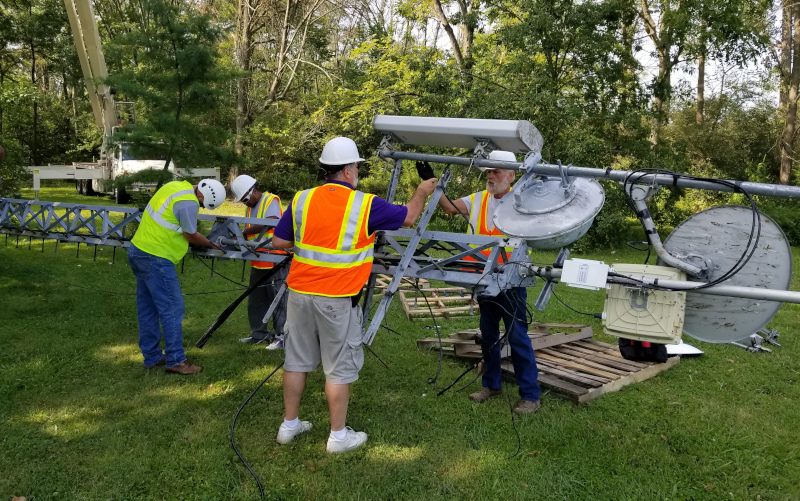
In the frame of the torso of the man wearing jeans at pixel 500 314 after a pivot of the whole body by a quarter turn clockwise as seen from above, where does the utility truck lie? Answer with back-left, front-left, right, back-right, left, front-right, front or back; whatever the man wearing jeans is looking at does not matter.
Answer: front

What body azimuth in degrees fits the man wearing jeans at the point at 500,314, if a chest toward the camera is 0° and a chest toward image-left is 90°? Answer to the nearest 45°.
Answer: approximately 45°

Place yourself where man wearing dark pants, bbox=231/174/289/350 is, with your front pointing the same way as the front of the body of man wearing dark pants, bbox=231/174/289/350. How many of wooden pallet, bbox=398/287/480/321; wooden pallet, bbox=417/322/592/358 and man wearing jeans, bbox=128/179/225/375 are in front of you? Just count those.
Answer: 1

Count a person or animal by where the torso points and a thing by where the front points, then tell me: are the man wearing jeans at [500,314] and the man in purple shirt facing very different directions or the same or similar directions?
very different directions

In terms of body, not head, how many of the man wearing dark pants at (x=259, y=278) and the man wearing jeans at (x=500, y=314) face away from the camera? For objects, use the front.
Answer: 0

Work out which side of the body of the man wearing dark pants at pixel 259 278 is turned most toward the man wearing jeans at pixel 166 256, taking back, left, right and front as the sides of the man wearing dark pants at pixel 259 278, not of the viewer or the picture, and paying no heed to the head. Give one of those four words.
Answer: front

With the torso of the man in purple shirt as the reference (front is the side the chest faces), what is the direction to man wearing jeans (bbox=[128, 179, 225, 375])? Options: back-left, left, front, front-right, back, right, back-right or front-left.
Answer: left

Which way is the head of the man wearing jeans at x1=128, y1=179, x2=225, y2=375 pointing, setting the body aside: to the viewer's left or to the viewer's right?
to the viewer's right

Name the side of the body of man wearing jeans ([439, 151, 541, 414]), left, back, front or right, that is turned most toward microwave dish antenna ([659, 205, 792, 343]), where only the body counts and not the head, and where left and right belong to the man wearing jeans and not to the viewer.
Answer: left

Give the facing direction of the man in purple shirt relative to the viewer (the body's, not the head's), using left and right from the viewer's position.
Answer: facing away from the viewer and to the right of the viewer

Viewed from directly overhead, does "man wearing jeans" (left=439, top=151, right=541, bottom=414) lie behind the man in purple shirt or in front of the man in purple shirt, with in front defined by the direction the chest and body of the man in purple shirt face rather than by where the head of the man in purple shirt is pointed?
in front

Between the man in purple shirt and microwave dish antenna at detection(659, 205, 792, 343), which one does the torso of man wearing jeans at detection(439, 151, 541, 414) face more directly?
the man in purple shirt
